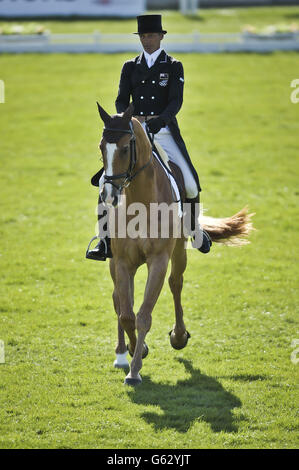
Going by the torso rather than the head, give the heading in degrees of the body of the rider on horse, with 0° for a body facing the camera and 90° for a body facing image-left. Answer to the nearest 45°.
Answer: approximately 0°

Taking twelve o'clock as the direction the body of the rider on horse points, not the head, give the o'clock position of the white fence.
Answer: The white fence is roughly at 6 o'clock from the rider on horse.
